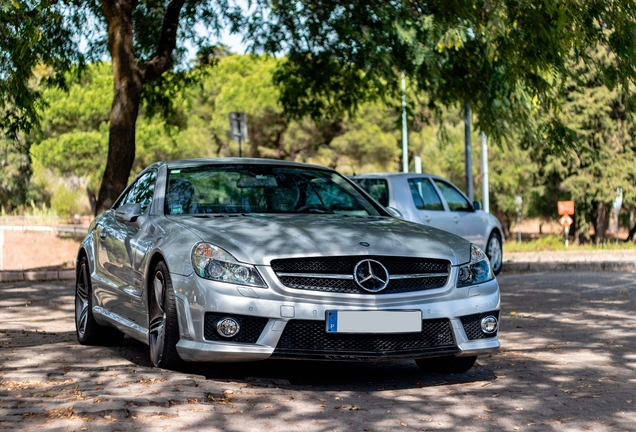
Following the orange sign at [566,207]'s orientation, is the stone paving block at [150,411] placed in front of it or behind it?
in front

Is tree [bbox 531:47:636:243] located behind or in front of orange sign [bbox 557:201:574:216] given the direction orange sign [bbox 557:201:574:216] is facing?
behind

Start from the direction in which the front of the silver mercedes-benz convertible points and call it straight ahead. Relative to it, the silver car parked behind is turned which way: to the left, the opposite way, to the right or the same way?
to the left

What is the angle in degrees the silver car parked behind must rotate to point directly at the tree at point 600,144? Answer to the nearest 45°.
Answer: approximately 45° to its left

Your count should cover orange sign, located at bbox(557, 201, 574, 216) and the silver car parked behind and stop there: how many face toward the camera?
1

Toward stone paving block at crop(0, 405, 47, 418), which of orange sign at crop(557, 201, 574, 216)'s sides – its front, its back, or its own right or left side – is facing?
front

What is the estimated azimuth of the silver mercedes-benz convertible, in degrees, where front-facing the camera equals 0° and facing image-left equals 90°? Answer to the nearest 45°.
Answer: approximately 315°

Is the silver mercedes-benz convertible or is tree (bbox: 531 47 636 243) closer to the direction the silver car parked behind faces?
the tree
